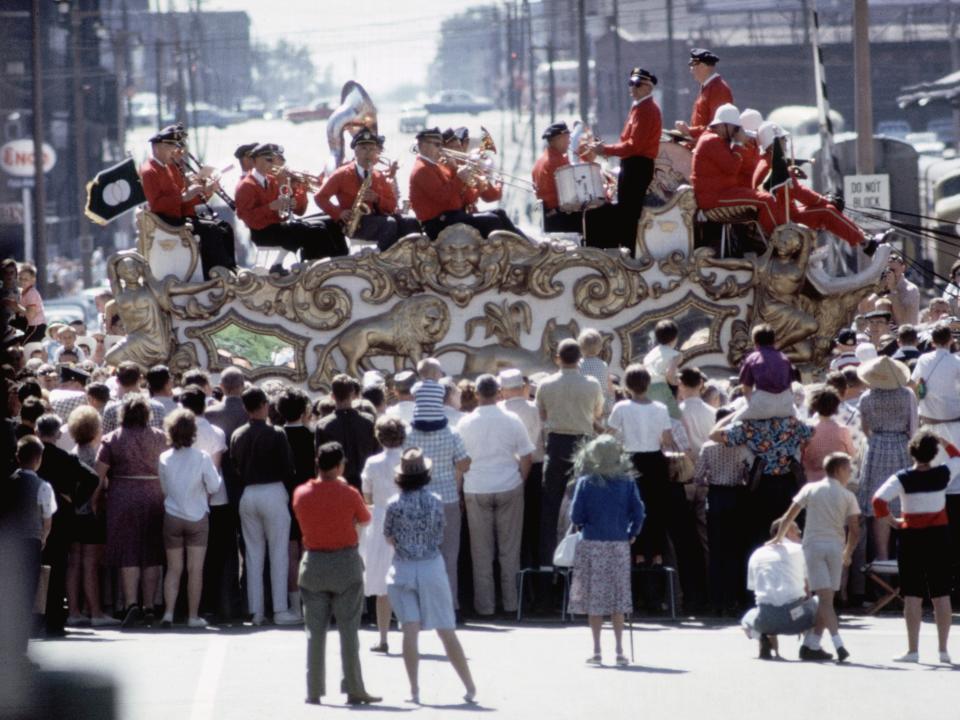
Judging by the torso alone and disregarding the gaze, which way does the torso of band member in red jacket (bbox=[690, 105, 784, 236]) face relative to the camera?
to the viewer's right

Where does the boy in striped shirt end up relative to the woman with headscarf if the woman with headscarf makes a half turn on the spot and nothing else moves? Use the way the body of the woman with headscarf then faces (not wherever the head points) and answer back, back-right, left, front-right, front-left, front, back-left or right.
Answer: left

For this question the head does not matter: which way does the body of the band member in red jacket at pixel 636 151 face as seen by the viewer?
to the viewer's left

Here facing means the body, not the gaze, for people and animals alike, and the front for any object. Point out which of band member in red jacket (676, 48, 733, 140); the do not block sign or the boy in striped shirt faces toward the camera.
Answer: the do not block sign

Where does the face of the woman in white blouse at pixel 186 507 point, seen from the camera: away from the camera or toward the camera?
away from the camera

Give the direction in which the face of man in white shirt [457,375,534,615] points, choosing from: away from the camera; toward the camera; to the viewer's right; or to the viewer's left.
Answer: away from the camera

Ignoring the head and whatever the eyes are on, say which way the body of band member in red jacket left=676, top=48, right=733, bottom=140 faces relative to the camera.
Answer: to the viewer's left

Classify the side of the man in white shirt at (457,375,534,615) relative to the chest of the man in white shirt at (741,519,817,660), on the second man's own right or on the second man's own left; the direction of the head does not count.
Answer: on the second man's own left

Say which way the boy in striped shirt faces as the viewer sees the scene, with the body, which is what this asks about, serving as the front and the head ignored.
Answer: away from the camera

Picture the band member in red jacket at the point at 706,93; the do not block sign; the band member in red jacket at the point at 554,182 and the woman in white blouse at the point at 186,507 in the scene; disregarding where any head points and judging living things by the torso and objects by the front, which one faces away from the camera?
the woman in white blouse

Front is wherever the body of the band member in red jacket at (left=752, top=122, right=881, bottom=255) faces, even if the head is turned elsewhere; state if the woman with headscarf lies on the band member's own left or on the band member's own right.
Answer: on the band member's own right

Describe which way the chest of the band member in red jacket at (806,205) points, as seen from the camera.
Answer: to the viewer's right

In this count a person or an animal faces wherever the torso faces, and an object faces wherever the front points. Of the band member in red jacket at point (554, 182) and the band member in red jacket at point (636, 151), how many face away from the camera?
0

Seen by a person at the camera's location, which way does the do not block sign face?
facing the viewer

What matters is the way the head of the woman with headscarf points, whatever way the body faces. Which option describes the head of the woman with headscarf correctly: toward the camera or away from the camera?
away from the camera

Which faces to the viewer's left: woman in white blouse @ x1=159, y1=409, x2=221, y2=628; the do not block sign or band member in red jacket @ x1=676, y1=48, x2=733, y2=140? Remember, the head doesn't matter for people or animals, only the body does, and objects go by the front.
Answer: the band member in red jacket

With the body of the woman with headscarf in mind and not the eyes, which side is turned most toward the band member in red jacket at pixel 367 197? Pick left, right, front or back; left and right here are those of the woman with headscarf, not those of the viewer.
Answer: front

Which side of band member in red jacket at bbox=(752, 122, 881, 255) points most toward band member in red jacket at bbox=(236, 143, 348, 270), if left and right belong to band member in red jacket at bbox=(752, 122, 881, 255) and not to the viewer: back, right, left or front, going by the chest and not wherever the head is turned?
back

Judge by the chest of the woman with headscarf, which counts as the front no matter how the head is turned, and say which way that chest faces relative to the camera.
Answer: away from the camera
